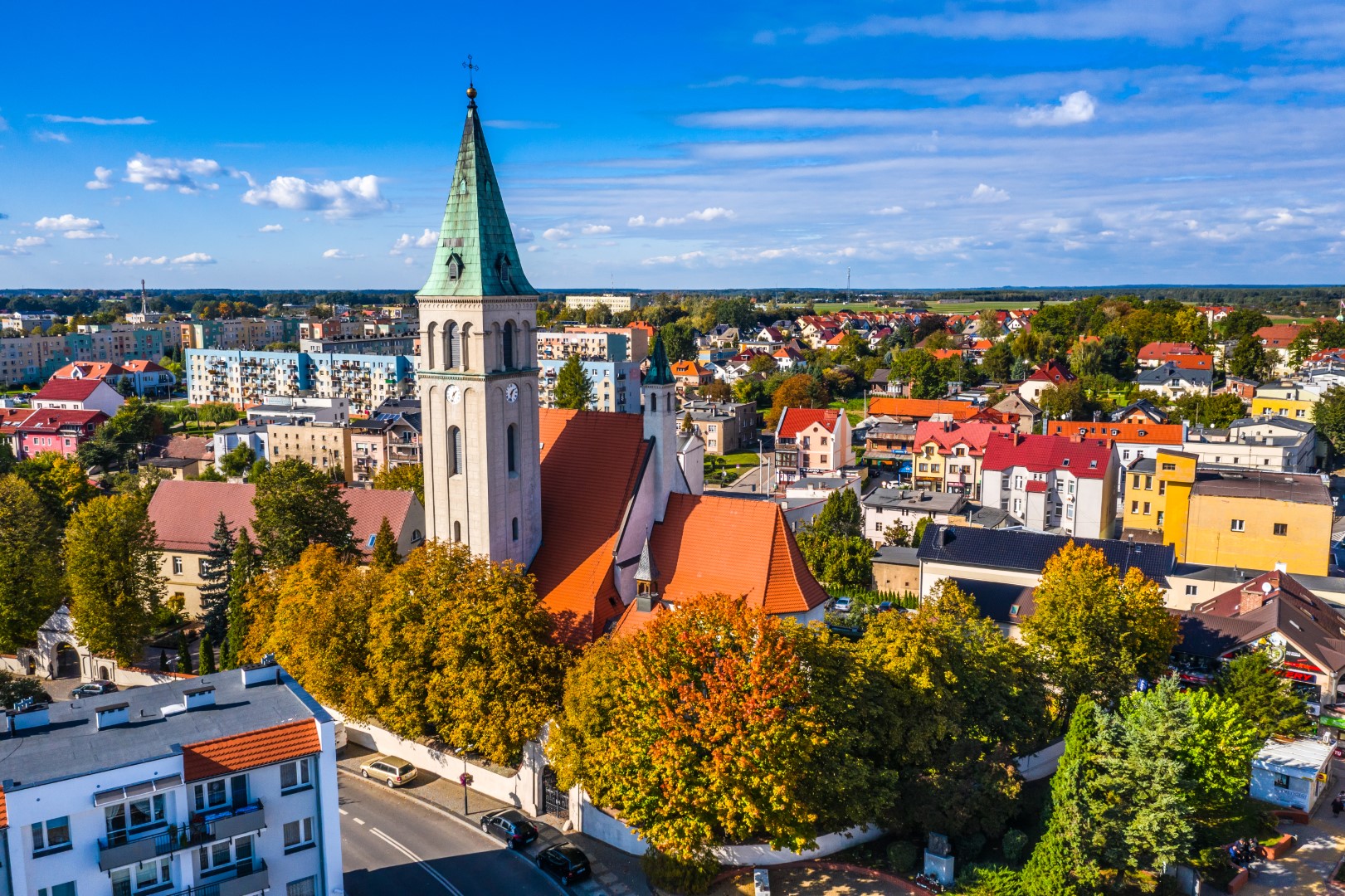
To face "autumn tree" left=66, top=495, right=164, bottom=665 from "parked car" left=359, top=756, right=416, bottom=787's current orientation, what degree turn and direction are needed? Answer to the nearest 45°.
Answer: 0° — it already faces it

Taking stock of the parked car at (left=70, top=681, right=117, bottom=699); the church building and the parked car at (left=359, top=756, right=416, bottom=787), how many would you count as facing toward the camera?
0

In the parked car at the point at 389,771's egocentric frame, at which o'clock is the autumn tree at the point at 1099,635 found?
The autumn tree is roughly at 5 o'clock from the parked car.

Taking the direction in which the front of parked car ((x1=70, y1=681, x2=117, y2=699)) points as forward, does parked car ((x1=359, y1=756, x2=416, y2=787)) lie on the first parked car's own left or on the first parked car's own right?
on the first parked car's own left

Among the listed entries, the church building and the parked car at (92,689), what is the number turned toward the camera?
0

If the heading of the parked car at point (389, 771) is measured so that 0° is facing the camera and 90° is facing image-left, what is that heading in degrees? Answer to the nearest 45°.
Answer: approximately 135°

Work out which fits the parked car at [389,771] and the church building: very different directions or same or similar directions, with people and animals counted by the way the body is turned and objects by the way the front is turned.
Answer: same or similar directions

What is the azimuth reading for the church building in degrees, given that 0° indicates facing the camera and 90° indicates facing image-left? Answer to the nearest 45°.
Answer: approximately 135°

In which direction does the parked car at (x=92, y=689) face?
to the viewer's left

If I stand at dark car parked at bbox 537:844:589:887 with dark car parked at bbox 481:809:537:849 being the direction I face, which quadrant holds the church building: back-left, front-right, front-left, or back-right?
front-right

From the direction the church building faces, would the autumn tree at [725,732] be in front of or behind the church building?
behind

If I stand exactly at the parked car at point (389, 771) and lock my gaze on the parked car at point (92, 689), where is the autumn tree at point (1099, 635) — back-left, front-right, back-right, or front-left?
back-right

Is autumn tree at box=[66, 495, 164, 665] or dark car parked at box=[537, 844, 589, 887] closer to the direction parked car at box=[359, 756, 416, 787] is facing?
the autumn tree
